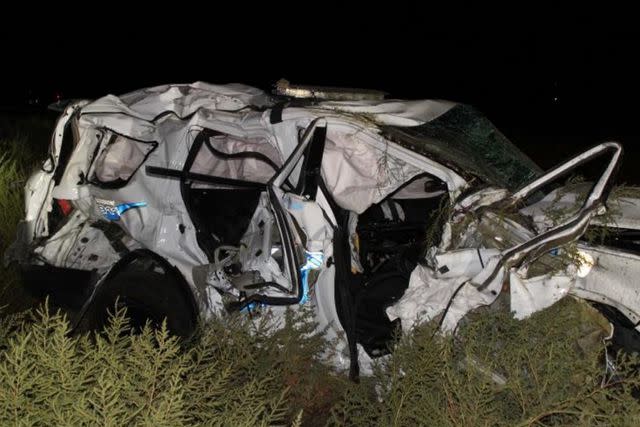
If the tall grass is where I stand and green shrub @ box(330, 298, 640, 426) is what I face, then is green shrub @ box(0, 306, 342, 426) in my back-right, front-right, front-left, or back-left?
front-right

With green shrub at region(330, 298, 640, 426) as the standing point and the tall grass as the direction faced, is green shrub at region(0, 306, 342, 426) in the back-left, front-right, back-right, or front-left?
front-left

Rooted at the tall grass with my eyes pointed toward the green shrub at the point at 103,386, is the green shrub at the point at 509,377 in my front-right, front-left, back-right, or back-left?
front-left

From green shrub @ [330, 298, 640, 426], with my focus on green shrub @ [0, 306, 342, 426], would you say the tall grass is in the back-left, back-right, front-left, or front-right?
front-right

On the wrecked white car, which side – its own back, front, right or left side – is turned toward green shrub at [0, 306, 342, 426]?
right

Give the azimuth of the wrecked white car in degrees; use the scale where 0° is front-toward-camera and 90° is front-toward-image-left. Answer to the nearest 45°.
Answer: approximately 270°

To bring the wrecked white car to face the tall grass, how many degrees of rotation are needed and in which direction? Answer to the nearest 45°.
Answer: approximately 135° to its left

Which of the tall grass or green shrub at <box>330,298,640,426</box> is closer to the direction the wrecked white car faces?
the green shrub

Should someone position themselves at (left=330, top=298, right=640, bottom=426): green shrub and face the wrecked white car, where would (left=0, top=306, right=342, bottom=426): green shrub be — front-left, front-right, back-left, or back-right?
front-left
